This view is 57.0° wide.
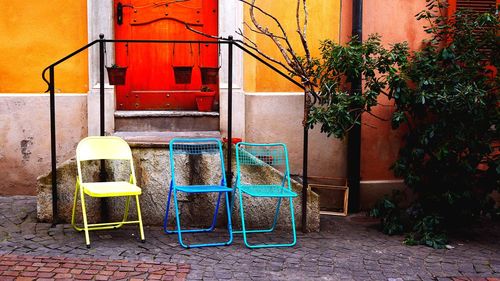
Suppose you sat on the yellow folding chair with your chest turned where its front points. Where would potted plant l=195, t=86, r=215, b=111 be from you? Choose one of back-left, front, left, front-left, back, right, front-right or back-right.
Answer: back-left

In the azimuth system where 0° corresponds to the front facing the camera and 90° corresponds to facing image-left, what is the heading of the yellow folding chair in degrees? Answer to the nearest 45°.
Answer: approximately 0°

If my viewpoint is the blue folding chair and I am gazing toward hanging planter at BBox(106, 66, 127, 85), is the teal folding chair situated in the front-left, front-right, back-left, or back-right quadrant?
back-right

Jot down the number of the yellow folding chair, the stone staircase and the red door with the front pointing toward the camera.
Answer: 3

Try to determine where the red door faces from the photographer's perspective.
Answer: facing the viewer

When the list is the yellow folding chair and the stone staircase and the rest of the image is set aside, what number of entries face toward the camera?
2

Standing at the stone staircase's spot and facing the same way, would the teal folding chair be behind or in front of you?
in front
